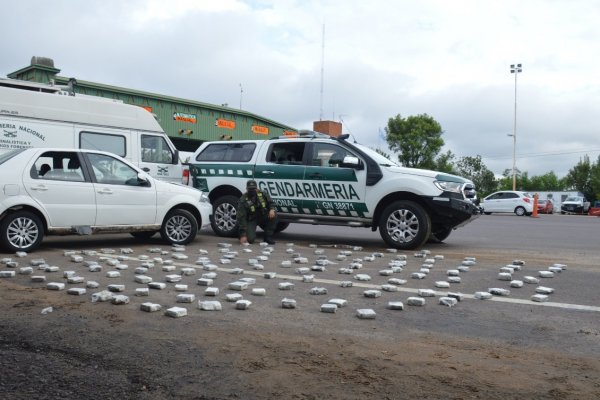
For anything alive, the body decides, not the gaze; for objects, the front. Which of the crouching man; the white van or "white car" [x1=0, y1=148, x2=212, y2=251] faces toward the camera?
the crouching man

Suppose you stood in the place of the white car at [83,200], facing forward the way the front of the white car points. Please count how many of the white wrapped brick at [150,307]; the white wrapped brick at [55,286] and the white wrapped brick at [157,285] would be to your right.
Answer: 3

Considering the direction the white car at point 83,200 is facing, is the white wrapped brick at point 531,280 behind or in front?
in front

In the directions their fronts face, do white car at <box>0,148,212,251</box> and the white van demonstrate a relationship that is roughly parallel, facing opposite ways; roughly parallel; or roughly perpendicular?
roughly parallel

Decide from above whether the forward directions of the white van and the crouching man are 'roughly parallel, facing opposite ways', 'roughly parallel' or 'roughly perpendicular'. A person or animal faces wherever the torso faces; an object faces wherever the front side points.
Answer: roughly perpendicular

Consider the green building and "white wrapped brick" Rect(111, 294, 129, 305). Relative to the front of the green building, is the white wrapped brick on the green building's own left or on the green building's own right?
on the green building's own right

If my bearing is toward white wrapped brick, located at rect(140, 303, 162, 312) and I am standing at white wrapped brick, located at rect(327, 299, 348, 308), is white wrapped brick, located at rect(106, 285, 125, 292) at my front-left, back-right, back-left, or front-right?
front-right

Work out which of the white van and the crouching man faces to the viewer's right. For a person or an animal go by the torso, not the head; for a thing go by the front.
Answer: the white van

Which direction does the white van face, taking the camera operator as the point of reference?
facing to the right of the viewer

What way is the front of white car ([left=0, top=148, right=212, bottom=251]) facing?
to the viewer's right

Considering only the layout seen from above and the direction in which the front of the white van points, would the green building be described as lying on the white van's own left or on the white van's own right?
on the white van's own left

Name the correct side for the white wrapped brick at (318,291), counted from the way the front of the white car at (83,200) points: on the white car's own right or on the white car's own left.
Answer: on the white car's own right

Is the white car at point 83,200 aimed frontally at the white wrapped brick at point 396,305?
no

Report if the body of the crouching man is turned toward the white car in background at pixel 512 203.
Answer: no

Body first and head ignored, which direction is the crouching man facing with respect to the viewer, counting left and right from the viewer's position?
facing the viewer

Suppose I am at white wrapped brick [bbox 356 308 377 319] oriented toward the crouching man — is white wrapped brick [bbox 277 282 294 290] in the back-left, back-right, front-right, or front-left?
front-left

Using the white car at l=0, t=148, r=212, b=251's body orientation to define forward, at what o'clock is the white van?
The white van is roughly at 9 o'clock from the white car.

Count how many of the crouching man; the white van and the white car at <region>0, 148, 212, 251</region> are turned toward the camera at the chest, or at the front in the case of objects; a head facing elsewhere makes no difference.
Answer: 1

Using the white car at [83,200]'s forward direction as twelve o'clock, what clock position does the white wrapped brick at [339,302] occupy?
The white wrapped brick is roughly at 2 o'clock from the white car.
